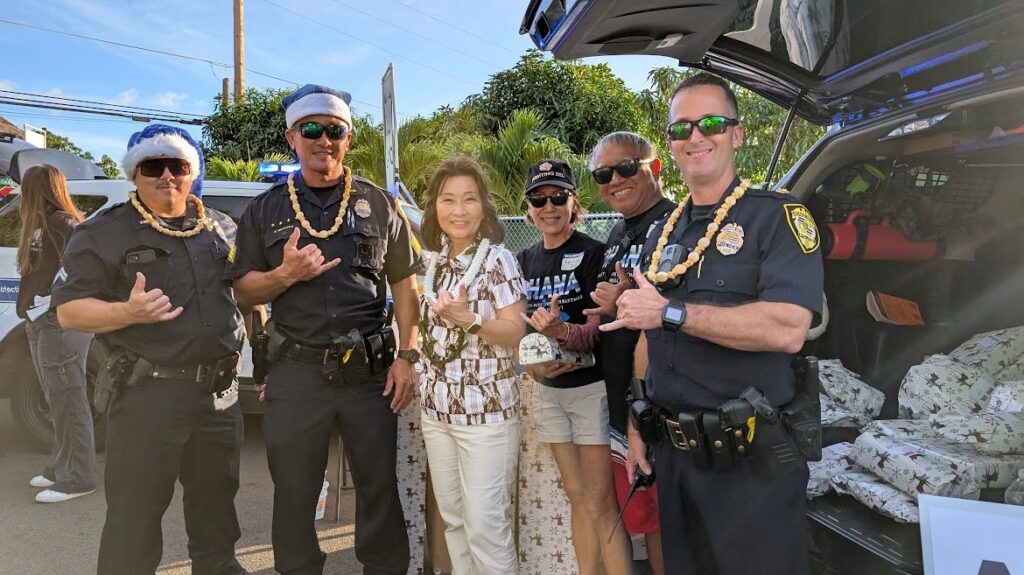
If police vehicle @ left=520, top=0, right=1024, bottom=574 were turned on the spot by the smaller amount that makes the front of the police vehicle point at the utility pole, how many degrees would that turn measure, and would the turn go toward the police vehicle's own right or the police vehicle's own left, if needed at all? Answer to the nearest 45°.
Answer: approximately 90° to the police vehicle's own left

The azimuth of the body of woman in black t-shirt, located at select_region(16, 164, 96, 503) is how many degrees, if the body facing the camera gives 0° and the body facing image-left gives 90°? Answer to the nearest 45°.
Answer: approximately 90°

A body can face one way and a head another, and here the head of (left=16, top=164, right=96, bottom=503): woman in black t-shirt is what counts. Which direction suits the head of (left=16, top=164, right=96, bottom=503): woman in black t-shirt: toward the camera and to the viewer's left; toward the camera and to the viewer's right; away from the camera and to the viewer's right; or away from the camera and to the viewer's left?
away from the camera and to the viewer's left

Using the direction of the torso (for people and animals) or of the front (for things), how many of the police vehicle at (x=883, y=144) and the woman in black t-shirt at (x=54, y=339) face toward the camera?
0

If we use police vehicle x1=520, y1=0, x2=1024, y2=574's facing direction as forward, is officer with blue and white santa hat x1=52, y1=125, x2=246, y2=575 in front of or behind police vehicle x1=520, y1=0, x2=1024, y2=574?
behind

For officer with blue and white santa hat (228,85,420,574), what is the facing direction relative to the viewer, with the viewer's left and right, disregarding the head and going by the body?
facing the viewer

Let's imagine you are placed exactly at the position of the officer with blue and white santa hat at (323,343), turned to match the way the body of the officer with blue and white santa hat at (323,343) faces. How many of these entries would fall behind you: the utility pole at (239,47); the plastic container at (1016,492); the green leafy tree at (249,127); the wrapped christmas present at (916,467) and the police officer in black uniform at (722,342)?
2

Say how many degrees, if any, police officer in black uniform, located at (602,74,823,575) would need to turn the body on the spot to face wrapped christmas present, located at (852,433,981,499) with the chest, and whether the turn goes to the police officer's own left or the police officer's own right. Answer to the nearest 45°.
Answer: approximately 180°

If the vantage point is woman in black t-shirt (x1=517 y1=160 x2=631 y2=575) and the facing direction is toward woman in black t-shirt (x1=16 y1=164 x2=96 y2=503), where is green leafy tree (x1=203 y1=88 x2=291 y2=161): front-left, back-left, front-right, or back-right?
front-right

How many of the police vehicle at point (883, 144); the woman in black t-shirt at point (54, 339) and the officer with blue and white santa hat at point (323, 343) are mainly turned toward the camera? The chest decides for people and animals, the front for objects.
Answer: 1

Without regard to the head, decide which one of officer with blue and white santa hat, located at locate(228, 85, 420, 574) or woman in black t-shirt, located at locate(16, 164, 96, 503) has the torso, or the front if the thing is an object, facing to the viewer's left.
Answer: the woman in black t-shirt

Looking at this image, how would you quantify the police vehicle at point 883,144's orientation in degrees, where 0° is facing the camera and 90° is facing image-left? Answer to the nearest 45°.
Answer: approximately 225°
